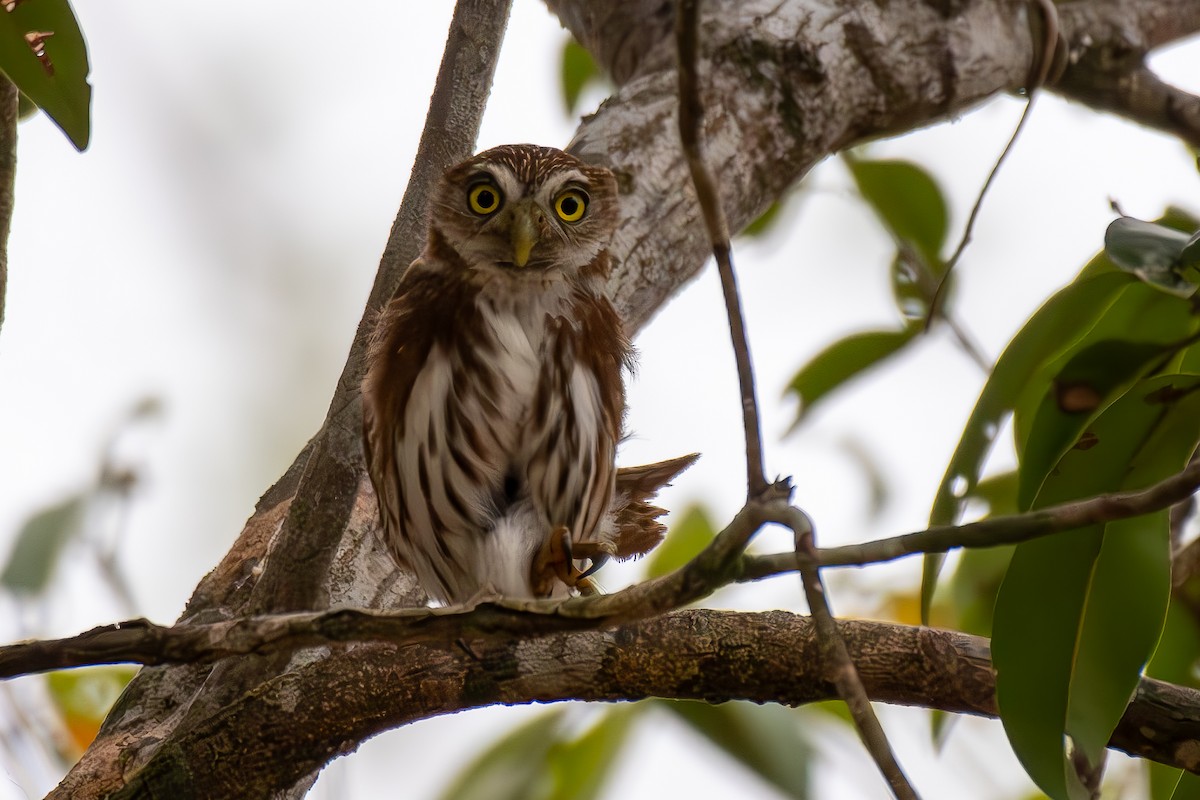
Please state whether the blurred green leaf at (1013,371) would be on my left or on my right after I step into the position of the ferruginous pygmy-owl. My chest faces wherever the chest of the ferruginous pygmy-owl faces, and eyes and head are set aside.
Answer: on my left

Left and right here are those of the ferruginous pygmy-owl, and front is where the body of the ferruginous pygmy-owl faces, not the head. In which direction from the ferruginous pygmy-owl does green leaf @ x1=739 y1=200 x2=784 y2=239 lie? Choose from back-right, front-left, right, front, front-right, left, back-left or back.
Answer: back-left

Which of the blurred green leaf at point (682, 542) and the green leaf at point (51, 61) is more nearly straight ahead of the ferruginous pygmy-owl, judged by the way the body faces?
the green leaf

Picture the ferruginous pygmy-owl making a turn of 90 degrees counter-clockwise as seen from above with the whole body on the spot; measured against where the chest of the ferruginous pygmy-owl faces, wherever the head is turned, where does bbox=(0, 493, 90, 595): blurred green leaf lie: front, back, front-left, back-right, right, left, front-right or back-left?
back-left

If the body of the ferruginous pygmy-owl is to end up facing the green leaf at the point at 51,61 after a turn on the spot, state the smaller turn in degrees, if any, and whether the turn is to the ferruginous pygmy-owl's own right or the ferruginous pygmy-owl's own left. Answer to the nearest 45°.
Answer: approximately 45° to the ferruginous pygmy-owl's own right

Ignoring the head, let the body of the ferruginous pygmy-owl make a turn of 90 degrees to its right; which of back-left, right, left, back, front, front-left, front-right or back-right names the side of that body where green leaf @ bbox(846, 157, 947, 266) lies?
back-right

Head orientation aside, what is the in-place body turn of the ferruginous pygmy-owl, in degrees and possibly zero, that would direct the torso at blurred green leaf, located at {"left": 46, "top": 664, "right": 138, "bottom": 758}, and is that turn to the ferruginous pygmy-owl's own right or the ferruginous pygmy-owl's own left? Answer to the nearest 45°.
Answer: approximately 135° to the ferruginous pygmy-owl's own right

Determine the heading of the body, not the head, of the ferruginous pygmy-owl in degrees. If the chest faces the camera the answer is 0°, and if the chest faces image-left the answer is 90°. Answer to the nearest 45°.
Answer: approximately 0°

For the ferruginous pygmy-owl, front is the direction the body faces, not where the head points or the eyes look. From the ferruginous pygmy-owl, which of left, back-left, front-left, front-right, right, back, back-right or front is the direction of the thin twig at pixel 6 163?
front-right
